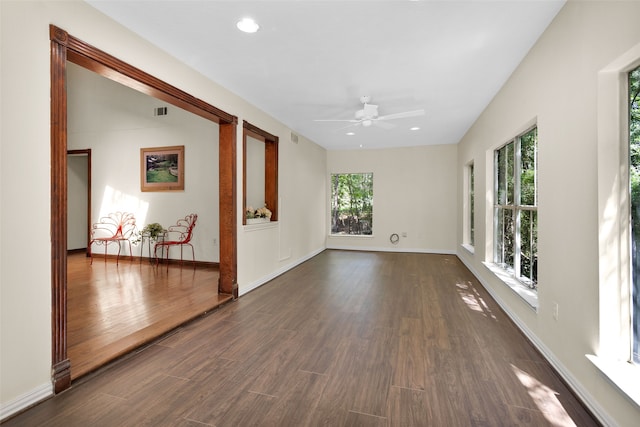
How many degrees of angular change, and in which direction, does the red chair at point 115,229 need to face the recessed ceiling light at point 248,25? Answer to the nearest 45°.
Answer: approximately 45° to its left

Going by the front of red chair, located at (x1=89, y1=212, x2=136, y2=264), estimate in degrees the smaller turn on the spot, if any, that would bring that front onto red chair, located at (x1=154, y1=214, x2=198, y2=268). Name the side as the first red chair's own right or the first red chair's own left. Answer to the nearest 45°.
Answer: approximately 90° to the first red chair's own left
